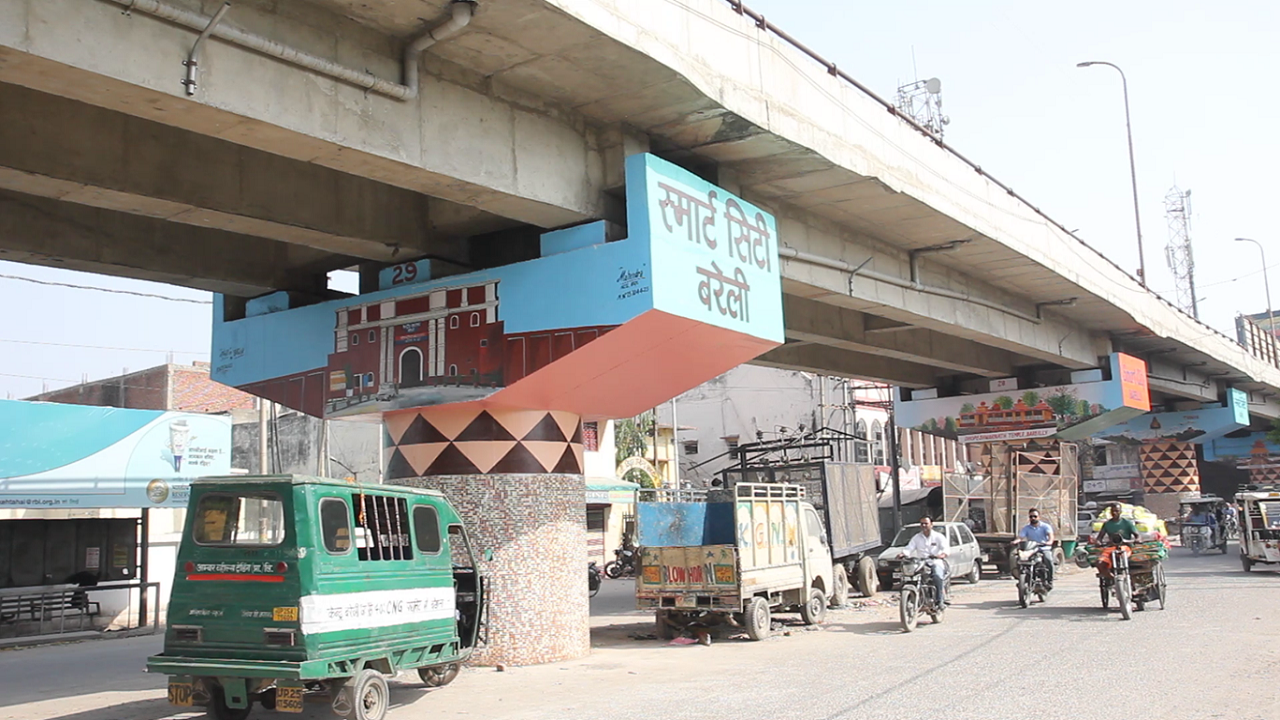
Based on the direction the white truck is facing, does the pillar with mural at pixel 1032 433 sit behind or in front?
in front

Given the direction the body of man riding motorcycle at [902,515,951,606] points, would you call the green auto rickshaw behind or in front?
in front

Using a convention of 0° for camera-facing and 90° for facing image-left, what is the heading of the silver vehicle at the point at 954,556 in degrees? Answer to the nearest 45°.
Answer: approximately 45°

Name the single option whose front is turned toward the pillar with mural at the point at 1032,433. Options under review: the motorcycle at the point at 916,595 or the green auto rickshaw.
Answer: the green auto rickshaw

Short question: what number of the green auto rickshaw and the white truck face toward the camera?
0

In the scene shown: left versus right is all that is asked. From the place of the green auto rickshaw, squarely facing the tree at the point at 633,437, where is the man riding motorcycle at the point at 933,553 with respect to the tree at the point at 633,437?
right

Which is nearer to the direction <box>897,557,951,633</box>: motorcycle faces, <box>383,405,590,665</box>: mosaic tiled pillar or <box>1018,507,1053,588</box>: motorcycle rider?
the mosaic tiled pillar

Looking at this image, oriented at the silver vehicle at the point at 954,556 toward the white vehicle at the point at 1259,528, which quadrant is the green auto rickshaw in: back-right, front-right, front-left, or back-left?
back-right

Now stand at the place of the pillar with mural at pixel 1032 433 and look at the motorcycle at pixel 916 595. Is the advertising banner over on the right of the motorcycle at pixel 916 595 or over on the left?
right

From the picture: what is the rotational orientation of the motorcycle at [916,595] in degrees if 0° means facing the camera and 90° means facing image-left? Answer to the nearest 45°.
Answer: approximately 45°

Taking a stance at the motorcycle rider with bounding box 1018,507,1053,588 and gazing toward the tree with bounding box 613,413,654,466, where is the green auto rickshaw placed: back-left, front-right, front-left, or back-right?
back-left

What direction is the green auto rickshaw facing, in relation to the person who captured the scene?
facing away from the viewer and to the right of the viewer

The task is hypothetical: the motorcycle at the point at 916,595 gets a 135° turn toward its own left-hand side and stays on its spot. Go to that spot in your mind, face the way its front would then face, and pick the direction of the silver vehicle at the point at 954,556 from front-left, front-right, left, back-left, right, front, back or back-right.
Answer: left

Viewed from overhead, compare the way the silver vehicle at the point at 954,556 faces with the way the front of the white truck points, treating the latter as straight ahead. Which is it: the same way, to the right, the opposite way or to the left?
the opposite way

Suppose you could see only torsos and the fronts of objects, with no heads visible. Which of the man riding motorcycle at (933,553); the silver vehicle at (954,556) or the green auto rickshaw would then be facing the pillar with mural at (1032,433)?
the green auto rickshaw
